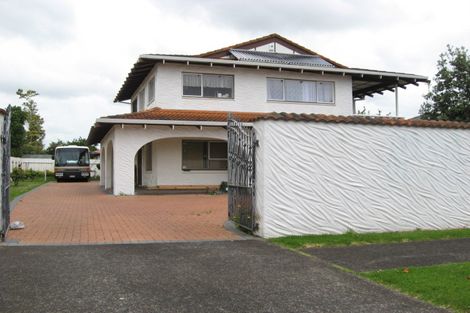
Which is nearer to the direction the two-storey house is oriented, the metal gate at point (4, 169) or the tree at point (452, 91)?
the metal gate

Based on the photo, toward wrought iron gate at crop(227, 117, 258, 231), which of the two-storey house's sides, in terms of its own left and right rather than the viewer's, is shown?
front

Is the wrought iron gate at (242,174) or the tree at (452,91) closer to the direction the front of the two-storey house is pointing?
the wrought iron gate

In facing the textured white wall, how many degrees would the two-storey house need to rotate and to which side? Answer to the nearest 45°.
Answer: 0° — it already faces it

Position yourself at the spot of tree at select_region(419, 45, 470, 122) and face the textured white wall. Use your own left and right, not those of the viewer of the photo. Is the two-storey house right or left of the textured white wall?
right

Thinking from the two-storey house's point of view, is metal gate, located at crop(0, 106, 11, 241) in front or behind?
in front

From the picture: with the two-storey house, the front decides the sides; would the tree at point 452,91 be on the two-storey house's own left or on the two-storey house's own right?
on the two-storey house's own left

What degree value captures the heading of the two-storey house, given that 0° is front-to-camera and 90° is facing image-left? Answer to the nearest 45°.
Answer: approximately 0°

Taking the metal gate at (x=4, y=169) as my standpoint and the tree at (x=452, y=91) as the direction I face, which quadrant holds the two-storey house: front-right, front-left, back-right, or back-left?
front-left
